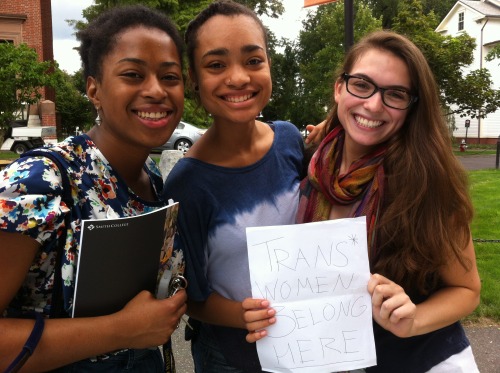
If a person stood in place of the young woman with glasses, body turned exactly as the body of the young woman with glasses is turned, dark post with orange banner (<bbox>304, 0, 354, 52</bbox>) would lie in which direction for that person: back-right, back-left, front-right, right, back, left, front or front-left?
back-right

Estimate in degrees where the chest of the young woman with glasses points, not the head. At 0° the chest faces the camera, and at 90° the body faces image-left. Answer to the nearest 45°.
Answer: approximately 45°

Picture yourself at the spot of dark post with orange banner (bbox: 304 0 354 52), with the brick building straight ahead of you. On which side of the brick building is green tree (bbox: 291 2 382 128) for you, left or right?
right

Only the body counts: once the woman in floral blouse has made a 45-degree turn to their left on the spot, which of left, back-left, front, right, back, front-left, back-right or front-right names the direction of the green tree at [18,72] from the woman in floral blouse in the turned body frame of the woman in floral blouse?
left

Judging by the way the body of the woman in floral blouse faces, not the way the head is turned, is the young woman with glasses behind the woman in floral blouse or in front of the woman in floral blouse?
in front

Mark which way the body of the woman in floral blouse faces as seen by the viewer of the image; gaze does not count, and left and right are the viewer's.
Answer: facing the viewer and to the right of the viewer

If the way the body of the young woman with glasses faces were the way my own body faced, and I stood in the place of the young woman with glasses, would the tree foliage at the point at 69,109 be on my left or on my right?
on my right

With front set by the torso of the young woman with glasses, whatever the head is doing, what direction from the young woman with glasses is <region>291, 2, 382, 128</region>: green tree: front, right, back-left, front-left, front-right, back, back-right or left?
back-right

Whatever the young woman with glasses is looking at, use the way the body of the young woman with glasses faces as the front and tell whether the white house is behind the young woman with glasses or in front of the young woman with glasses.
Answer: behind

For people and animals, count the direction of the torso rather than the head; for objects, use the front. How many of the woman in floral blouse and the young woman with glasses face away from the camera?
0

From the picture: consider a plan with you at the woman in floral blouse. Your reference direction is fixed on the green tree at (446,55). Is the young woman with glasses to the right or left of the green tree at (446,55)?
right
